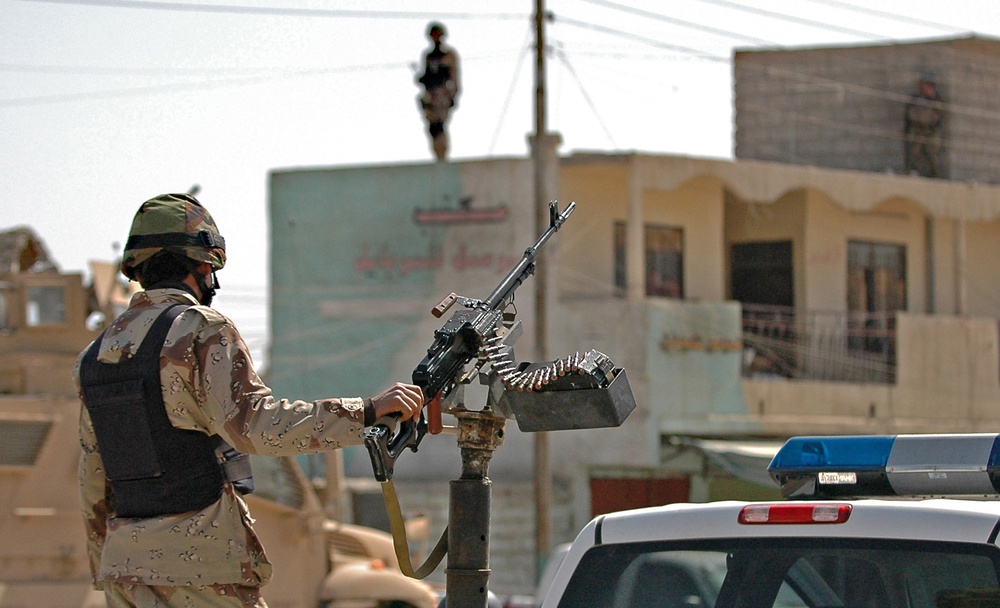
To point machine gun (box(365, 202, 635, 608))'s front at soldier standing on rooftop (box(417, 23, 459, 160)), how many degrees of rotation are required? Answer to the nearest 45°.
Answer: approximately 45° to its left

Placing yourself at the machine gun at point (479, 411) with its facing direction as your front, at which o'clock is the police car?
The police car is roughly at 2 o'clock from the machine gun.

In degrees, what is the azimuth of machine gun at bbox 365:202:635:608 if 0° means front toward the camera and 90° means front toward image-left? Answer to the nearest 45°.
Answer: approximately 225°

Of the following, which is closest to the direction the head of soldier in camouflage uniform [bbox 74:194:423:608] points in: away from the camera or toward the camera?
away from the camera

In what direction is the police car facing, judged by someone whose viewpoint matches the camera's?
facing away from the viewer and to the right of the viewer

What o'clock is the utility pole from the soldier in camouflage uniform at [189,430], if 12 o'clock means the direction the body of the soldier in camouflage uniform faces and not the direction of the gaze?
The utility pole is roughly at 11 o'clock from the soldier in camouflage uniform.
